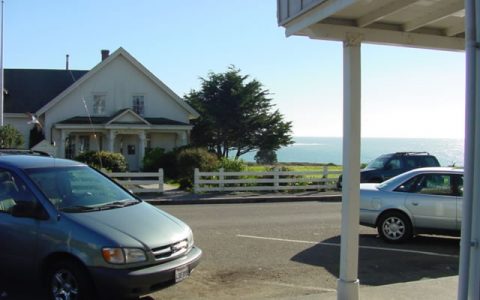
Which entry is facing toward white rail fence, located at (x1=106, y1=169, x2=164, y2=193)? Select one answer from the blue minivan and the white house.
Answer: the white house

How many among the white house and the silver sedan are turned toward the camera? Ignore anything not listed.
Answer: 1

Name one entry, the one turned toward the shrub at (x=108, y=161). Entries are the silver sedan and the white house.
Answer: the white house

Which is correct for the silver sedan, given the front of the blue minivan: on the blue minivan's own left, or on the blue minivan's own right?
on the blue minivan's own left

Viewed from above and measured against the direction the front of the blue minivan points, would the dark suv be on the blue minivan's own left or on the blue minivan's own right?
on the blue minivan's own left

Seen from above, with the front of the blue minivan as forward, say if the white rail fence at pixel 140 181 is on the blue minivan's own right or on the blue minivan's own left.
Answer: on the blue minivan's own left

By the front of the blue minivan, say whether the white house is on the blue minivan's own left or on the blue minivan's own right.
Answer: on the blue minivan's own left

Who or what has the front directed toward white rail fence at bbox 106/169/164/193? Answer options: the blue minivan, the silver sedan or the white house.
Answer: the white house

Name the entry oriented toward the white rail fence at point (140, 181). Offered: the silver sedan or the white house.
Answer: the white house

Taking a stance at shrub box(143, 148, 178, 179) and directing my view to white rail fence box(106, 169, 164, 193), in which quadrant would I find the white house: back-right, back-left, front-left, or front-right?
back-right

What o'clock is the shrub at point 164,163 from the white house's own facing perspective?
The shrub is roughly at 11 o'clock from the white house.
